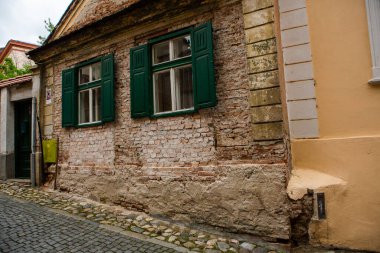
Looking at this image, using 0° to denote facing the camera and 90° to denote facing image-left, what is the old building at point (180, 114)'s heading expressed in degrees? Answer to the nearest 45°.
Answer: approximately 45°

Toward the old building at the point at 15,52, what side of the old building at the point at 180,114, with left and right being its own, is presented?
right

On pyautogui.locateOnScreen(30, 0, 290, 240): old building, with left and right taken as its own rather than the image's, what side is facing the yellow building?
left

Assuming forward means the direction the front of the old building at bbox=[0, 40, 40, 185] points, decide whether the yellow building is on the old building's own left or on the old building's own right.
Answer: on the old building's own left

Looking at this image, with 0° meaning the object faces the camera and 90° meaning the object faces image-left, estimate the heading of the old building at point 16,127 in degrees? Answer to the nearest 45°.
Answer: approximately 45°

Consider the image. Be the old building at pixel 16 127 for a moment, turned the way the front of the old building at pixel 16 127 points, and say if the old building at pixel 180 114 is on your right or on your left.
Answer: on your left
